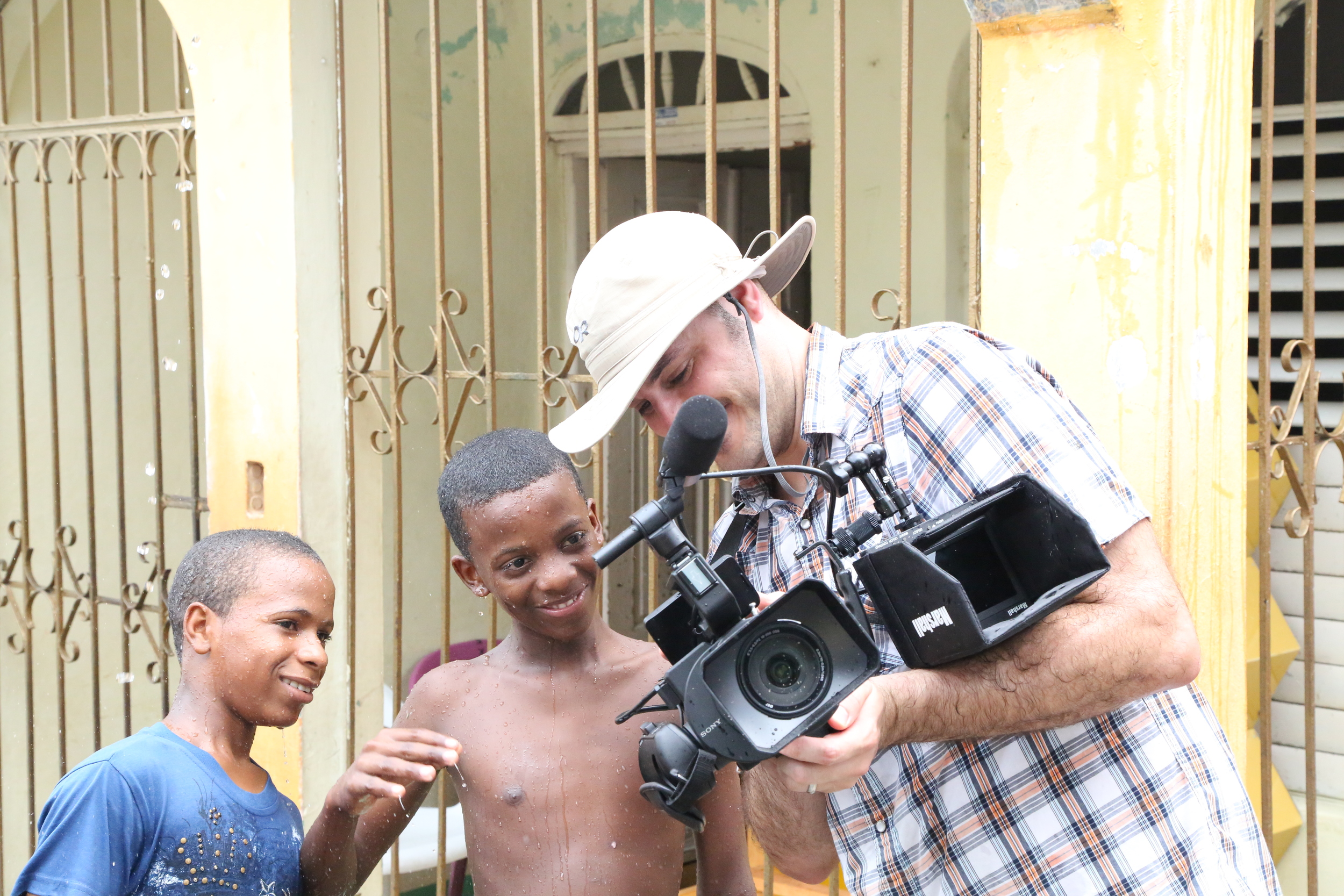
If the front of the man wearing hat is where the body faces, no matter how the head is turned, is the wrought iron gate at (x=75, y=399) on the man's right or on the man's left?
on the man's right

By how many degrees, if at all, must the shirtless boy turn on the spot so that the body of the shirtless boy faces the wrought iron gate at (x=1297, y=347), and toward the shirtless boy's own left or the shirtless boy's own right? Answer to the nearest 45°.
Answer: approximately 135° to the shirtless boy's own left

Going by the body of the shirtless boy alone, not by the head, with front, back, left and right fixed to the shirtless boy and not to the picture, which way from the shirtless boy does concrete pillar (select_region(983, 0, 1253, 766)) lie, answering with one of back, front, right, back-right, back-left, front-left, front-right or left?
left

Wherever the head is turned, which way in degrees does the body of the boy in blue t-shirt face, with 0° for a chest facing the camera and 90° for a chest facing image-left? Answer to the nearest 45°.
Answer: approximately 315°

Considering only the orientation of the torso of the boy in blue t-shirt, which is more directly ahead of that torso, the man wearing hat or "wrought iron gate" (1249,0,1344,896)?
the man wearing hat

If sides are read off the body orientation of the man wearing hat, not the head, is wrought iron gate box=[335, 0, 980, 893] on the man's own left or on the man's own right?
on the man's own right

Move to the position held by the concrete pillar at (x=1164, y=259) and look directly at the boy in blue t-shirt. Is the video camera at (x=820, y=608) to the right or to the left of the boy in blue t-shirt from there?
left

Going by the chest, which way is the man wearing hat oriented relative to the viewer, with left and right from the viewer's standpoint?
facing the viewer and to the left of the viewer
